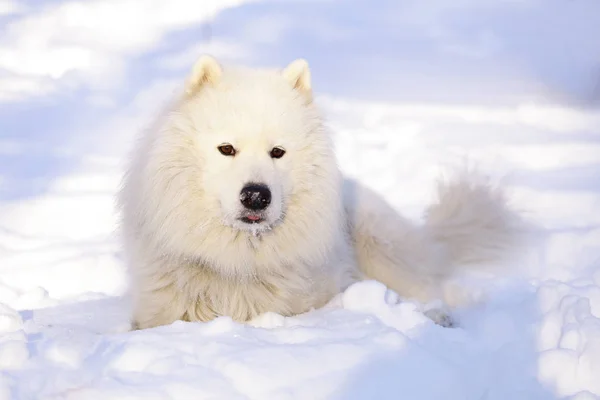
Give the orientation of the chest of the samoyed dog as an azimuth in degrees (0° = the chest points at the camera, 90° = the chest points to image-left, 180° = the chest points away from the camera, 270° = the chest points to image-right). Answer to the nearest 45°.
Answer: approximately 45°
